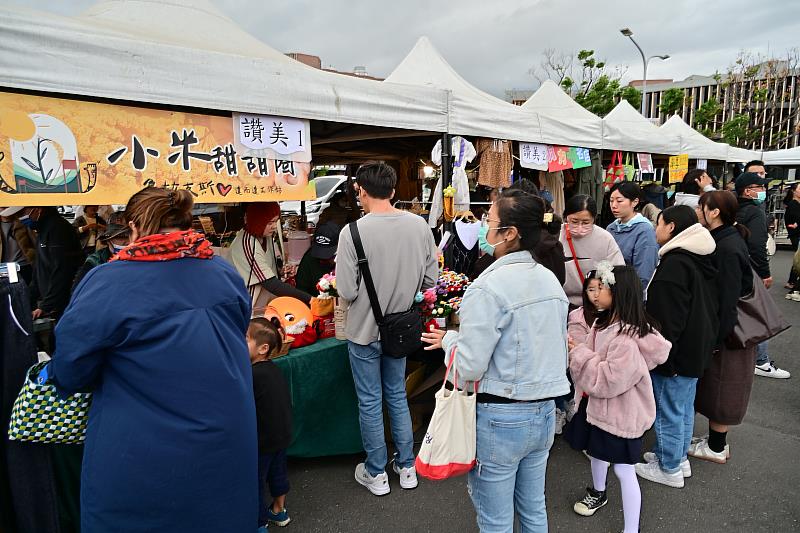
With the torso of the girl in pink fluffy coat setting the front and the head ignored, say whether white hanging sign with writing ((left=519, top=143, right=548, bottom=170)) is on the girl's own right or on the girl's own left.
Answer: on the girl's own right

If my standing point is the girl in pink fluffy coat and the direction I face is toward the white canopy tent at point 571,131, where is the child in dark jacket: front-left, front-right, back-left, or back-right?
back-left

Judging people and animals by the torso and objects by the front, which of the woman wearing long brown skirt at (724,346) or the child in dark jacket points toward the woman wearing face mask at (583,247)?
the woman wearing long brown skirt at (724,346)

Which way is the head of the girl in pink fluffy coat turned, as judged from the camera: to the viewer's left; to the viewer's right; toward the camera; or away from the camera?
to the viewer's left

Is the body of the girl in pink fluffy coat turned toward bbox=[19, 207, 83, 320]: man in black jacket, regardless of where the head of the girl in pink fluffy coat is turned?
yes

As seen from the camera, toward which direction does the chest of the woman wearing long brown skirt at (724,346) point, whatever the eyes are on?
to the viewer's left

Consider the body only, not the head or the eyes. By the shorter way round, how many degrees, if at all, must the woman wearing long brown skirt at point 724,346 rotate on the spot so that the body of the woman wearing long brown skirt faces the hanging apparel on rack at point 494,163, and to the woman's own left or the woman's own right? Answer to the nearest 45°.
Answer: approximately 45° to the woman's own right

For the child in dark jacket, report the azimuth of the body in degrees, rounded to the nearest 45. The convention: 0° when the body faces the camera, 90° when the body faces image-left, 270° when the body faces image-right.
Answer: approximately 90°

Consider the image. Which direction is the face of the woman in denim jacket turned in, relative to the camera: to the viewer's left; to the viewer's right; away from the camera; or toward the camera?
to the viewer's left

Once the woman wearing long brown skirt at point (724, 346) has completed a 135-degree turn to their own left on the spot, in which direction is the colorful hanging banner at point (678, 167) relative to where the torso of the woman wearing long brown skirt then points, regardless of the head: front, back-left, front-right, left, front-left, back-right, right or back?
back-left

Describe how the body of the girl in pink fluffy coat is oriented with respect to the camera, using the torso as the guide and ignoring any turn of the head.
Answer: to the viewer's left

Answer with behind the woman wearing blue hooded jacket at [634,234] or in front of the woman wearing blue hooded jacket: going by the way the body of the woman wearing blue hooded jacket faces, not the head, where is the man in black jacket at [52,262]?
in front
